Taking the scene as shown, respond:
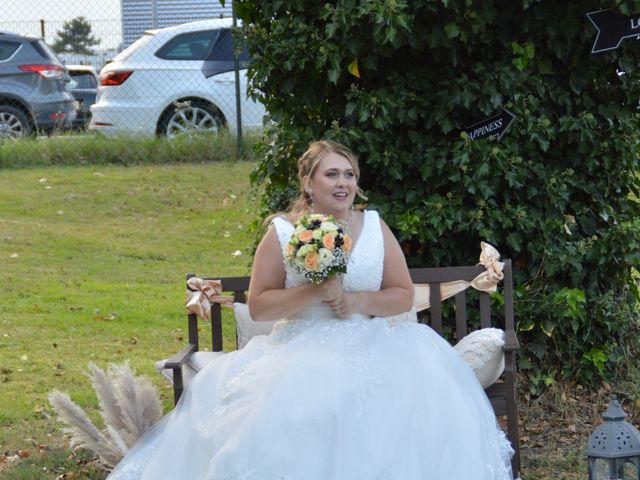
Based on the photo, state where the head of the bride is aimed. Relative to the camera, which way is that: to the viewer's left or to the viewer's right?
to the viewer's right

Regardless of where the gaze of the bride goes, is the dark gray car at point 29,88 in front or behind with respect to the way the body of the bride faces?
behind

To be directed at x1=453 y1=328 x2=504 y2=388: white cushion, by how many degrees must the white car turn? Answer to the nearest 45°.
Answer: approximately 90° to its right

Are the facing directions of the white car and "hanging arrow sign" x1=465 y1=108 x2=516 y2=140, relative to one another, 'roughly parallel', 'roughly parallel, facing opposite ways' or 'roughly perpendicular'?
roughly perpendicular

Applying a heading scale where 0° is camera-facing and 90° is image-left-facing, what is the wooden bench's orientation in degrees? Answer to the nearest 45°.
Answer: approximately 0°

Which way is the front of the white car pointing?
to the viewer's right

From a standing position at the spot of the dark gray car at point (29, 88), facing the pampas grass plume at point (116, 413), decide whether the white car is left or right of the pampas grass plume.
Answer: left

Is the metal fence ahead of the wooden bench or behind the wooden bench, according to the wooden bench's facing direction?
behind

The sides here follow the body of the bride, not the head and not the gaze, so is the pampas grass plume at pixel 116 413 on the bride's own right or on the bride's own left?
on the bride's own right

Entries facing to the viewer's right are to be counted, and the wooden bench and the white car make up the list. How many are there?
1

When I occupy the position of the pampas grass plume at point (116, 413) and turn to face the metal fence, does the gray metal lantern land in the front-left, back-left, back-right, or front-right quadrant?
back-right

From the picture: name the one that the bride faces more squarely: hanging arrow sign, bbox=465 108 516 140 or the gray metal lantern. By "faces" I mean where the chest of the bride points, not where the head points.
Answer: the gray metal lantern
